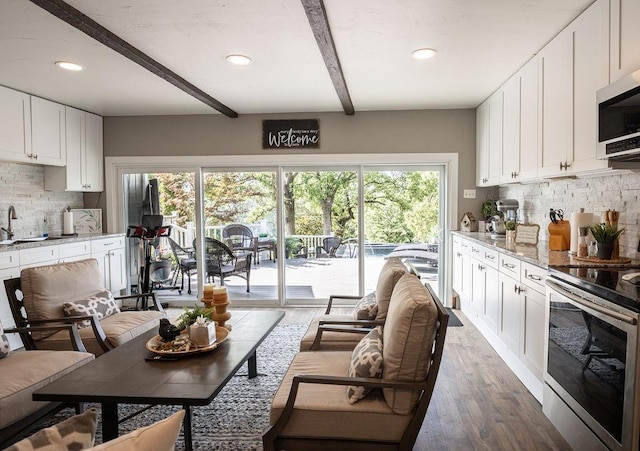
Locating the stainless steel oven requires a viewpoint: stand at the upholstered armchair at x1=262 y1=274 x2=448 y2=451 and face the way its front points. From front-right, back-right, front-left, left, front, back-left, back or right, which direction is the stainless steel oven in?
back

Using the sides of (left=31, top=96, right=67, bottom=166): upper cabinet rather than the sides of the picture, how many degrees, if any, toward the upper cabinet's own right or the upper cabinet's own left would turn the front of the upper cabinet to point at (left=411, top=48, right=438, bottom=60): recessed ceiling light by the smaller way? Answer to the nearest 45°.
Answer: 0° — it already faces it

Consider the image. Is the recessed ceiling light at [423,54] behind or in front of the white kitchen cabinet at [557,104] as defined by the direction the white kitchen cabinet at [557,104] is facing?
in front

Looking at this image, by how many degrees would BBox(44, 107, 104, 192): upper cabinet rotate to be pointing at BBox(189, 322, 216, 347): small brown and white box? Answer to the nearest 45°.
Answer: approximately 45° to its right

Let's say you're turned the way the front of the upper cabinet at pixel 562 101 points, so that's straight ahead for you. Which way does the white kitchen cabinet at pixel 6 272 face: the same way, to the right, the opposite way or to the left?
the opposite way

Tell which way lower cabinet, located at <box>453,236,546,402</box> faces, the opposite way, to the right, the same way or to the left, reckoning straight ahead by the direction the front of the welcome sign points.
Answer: to the right

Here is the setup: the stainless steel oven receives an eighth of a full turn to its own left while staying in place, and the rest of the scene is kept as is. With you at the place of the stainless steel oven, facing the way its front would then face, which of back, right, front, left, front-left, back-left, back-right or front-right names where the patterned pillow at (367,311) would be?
right

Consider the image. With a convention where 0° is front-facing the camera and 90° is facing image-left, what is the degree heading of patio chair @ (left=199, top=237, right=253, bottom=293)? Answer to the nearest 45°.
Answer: approximately 315°

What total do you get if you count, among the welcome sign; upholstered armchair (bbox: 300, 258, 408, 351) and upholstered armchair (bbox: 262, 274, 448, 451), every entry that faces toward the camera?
1

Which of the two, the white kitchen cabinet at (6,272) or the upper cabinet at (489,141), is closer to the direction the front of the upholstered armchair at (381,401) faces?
the white kitchen cabinet

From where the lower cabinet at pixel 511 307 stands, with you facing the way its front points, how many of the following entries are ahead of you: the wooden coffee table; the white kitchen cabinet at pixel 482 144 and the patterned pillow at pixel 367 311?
2

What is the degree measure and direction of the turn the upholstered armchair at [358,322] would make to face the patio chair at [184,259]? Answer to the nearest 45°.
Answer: approximately 45° to its right

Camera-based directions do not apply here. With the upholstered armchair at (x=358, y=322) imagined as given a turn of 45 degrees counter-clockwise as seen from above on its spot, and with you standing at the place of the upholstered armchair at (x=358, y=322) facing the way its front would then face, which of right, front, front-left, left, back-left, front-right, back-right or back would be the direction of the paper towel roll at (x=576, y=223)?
back-left

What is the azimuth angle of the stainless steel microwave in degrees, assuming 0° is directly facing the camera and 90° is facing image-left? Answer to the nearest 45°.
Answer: approximately 45°

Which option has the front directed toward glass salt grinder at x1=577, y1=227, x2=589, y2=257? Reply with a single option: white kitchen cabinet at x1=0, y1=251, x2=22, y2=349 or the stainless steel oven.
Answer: the white kitchen cabinet
